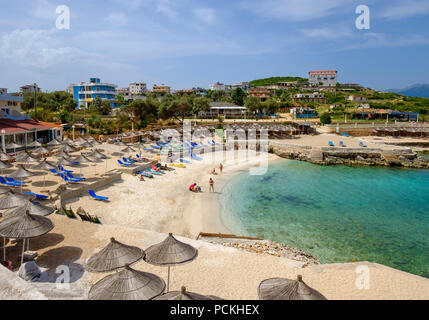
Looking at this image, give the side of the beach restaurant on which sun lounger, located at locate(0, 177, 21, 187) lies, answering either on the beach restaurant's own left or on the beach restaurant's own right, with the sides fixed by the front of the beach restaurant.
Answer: on the beach restaurant's own right

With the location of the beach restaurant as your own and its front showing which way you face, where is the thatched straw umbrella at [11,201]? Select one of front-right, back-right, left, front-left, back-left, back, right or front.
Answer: front-right

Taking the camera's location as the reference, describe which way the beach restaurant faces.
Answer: facing the viewer and to the right of the viewer

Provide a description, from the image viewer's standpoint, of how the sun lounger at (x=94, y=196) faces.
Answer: facing to the right of the viewer

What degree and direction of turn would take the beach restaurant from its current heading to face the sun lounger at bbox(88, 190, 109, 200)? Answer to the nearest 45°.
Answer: approximately 45° to its right

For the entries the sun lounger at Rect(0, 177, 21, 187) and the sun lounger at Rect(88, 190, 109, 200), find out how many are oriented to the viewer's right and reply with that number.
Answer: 2

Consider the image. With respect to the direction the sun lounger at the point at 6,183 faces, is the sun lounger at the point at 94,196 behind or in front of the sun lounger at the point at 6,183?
in front

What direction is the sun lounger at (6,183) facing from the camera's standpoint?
to the viewer's right

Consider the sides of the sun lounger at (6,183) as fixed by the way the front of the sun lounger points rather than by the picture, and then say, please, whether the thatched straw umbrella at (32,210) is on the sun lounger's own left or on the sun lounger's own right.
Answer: on the sun lounger's own right

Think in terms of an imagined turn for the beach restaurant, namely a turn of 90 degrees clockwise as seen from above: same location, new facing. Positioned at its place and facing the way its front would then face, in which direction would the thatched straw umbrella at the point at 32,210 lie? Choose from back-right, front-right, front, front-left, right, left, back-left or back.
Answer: front-left

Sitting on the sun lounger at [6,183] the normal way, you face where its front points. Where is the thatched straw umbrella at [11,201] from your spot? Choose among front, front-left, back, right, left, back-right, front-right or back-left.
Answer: right

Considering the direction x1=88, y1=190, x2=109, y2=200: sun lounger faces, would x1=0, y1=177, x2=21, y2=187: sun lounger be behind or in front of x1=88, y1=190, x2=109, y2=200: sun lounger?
behind
